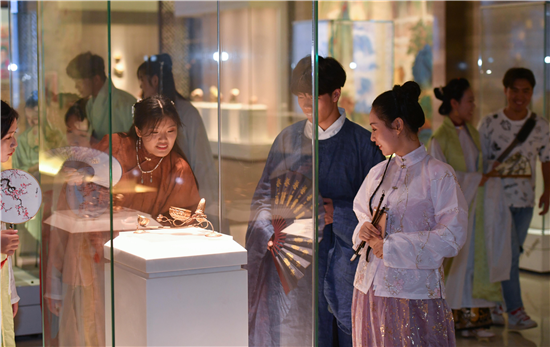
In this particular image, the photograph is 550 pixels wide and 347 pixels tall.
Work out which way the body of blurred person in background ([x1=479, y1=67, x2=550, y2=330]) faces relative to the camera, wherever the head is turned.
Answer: toward the camera

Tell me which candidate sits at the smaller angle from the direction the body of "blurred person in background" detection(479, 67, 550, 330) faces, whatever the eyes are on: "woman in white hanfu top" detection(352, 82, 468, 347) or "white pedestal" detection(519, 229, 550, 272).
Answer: the woman in white hanfu top

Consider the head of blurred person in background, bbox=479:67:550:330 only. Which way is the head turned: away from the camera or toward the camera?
toward the camera

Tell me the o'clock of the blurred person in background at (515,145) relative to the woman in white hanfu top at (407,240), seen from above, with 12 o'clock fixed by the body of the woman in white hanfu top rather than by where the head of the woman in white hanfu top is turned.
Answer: The blurred person in background is roughly at 5 o'clock from the woman in white hanfu top.

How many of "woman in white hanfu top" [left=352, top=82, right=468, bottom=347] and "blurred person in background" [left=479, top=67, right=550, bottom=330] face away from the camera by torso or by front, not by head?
0

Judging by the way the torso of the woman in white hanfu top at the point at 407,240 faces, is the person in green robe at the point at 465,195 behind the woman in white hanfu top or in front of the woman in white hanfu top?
behind

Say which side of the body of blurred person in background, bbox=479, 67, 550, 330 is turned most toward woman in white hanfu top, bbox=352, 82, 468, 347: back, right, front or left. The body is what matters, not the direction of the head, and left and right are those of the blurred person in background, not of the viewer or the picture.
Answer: front

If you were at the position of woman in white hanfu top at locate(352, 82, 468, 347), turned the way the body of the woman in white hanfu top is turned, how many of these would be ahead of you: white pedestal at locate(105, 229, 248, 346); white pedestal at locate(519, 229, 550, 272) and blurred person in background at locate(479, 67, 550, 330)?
1

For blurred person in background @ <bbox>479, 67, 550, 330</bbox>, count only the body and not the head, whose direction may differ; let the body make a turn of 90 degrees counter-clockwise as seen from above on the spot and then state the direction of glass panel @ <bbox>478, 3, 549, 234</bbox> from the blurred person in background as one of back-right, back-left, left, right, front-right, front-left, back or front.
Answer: left

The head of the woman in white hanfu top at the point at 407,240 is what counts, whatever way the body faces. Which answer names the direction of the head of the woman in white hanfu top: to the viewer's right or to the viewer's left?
to the viewer's left

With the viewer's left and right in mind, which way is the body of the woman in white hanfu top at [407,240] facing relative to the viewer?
facing the viewer and to the left of the viewer
